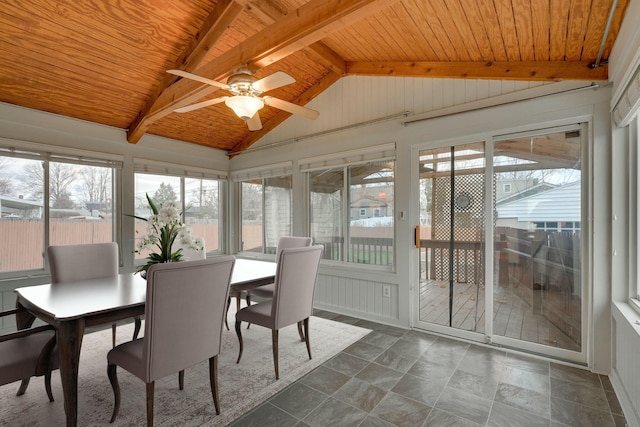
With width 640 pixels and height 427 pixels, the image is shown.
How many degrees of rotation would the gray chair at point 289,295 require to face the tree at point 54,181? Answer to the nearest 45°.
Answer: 0° — it already faces it

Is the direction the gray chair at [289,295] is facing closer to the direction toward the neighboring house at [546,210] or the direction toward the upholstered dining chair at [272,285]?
the upholstered dining chair

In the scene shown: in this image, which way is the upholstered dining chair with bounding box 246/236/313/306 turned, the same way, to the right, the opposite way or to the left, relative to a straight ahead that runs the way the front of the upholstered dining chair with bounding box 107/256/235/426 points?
to the left

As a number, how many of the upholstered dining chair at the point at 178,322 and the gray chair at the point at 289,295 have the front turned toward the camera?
0

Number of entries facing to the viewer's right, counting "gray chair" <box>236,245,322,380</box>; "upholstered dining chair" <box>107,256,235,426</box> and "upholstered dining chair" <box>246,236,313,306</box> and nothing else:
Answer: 0

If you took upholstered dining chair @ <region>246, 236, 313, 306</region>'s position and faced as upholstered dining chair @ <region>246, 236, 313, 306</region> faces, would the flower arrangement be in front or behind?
in front

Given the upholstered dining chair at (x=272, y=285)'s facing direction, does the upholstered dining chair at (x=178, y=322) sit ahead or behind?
ahead

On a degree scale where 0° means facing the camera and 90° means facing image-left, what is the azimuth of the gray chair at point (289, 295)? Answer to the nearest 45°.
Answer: approximately 135°

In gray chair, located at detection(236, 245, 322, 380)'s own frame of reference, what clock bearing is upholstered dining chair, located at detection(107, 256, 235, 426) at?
The upholstered dining chair is roughly at 9 o'clock from the gray chair.

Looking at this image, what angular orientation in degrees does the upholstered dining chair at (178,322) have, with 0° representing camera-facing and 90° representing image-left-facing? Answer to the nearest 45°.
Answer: approximately 135°

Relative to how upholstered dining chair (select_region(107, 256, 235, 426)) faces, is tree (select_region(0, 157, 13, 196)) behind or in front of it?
in front

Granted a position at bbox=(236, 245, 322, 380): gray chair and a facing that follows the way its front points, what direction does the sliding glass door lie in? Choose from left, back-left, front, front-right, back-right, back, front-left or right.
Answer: back-right
